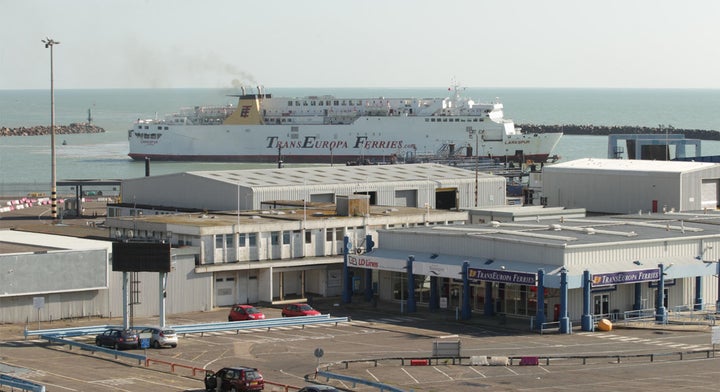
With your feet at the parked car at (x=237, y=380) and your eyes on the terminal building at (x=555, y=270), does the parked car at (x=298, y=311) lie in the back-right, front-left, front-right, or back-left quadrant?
front-left

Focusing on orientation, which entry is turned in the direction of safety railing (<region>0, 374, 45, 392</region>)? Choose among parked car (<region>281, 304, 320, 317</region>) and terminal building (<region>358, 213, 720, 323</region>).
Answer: the terminal building

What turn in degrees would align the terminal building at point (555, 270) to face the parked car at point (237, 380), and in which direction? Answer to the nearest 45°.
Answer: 0° — it already faces it

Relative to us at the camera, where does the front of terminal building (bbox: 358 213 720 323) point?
facing the viewer and to the left of the viewer

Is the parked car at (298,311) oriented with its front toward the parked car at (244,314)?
no

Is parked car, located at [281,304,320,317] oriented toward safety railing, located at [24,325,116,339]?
no
